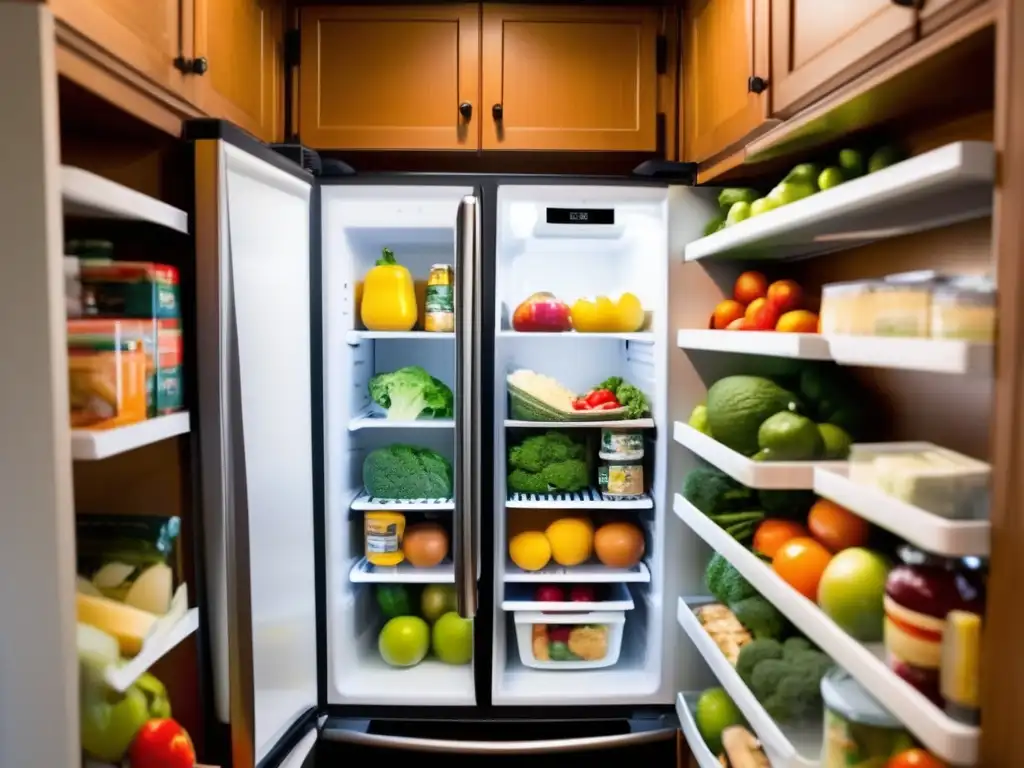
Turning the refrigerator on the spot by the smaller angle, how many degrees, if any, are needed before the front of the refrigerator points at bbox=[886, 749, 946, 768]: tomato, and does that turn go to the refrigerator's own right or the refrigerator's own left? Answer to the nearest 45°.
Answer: approximately 45° to the refrigerator's own left

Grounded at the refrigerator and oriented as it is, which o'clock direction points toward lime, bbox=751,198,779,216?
The lime is roughly at 10 o'clock from the refrigerator.

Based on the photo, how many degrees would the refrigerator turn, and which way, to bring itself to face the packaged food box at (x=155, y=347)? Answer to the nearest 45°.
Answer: approximately 45° to its right

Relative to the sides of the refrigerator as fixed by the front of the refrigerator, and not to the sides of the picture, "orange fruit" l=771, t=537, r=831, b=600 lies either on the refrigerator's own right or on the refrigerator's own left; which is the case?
on the refrigerator's own left

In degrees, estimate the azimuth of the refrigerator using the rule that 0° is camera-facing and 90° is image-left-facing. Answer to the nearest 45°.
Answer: approximately 0°

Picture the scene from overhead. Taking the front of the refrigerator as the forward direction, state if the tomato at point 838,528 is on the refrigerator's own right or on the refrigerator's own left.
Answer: on the refrigerator's own left

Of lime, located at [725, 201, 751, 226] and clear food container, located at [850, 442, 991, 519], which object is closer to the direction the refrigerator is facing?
the clear food container

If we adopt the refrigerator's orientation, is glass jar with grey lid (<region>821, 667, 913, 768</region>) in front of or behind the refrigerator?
in front

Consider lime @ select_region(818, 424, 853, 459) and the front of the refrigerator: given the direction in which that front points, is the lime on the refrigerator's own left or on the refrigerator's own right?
on the refrigerator's own left

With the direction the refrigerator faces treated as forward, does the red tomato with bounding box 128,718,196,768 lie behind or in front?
in front
